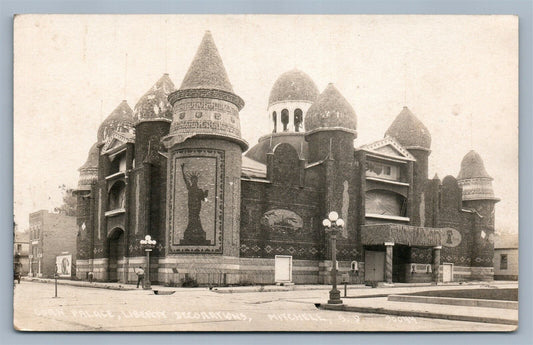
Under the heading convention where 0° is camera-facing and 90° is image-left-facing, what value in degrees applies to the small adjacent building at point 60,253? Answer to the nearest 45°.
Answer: approximately 45°
